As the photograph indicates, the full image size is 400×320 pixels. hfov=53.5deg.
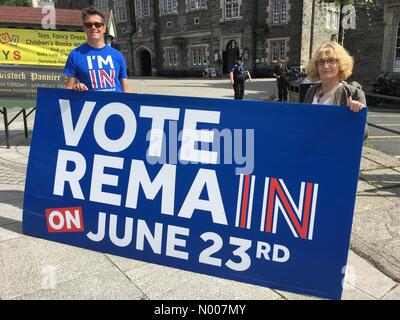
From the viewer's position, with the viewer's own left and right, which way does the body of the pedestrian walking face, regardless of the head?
facing the viewer

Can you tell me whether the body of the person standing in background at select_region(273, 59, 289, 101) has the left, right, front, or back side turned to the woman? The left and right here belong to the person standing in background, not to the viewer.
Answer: front

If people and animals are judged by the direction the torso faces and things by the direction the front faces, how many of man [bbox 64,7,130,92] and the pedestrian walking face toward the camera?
2

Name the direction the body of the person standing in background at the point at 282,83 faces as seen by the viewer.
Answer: toward the camera

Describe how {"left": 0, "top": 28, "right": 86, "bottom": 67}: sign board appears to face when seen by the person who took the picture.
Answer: facing the viewer

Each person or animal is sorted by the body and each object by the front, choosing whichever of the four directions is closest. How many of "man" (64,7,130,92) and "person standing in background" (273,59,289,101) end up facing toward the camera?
2

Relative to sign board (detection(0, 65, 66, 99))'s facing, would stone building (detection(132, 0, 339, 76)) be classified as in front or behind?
behind

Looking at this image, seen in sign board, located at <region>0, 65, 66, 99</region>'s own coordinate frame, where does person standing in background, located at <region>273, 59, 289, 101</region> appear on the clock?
The person standing in background is roughly at 8 o'clock from the sign board.

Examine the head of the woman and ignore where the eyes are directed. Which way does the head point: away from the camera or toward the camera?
toward the camera

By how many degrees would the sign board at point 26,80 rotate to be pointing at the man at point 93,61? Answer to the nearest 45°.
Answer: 0° — it already faces them

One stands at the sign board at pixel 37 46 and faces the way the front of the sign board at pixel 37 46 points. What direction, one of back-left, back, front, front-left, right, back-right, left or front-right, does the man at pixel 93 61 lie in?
front

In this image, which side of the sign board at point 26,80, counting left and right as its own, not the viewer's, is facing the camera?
front

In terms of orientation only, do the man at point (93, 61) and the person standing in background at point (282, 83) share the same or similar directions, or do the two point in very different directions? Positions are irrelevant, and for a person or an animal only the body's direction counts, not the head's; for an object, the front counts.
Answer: same or similar directions

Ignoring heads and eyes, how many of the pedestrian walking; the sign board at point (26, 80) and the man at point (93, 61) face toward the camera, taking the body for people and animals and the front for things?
3

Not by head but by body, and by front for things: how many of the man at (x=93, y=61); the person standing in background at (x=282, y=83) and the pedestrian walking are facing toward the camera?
3

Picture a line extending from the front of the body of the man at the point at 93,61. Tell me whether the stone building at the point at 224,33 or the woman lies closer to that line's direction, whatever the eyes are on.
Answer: the woman
